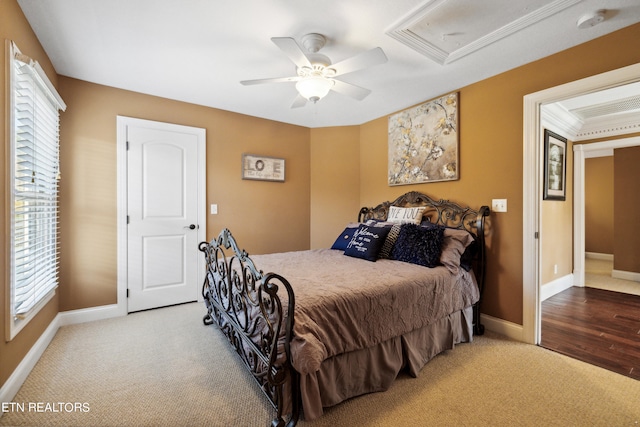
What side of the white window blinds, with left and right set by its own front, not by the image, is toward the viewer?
right

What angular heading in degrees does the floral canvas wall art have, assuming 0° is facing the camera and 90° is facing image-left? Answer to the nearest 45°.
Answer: approximately 45°

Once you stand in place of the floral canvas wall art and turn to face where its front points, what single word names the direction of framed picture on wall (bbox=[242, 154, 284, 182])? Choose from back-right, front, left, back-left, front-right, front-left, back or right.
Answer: front-right

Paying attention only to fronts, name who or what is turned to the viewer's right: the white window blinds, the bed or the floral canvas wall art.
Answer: the white window blinds

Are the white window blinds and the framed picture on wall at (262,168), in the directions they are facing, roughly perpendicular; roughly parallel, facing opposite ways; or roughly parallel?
roughly perpendicular

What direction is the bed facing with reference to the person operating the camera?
facing the viewer and to the left of the viewer

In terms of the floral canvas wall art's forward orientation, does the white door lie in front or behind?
in front

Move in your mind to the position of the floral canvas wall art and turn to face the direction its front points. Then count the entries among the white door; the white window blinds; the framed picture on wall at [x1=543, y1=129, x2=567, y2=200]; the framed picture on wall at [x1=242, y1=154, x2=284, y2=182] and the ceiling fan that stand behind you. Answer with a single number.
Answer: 1

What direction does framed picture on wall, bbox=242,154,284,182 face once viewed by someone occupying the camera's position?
facing the viewer and to the right of the viewer

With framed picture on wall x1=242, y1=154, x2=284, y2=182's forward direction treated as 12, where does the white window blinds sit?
The white window blinds is roughly at 3 o'clock from the framed picture on wall.

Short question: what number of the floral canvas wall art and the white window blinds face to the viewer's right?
1

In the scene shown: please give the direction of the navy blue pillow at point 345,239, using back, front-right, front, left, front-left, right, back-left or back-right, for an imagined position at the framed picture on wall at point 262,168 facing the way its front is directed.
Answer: front

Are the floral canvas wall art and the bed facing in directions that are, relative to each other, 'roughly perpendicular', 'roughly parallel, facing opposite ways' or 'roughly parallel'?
roughly parallel

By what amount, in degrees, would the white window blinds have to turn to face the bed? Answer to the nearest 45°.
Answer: approximately 45° to its right

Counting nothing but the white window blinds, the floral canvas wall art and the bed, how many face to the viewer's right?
1

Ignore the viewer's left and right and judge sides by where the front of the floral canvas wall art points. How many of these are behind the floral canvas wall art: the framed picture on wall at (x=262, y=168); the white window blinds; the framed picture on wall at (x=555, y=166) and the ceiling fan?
1

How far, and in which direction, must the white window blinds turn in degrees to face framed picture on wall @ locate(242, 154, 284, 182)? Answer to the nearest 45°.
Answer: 0° — it already faces it

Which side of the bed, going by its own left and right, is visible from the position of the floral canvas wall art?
back
